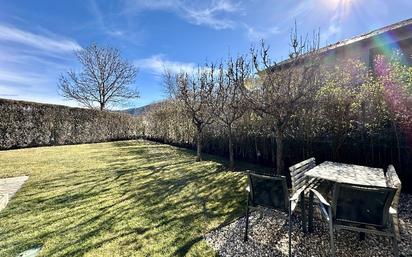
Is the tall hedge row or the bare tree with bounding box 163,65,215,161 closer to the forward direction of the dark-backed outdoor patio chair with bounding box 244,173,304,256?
the bare tree

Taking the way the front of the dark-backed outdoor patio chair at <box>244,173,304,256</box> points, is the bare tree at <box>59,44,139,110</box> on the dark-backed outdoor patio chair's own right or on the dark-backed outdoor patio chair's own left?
on the dark-backed outdoor patio chair's own left

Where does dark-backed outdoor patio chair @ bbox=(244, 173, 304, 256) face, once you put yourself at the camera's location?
facing away from the viewer and to the right of the viewer

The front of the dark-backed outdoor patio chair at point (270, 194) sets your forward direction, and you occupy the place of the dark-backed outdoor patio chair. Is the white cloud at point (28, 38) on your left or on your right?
on your left

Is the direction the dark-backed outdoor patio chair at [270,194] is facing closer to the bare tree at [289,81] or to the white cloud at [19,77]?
the bare tree

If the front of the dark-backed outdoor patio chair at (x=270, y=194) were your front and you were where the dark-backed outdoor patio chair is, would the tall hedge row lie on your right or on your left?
on your left

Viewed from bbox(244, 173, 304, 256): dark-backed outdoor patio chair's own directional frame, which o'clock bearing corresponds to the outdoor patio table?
The outdoor patio table is roughly at 2 o'clock from the dark-backed outdoor patio chair.

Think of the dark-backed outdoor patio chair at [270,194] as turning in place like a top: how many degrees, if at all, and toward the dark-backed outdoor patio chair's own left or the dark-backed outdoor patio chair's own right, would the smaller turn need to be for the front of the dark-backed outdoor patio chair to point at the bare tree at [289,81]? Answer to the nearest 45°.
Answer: approximately 45° to the dark-backed outdoor patio chair's own left
